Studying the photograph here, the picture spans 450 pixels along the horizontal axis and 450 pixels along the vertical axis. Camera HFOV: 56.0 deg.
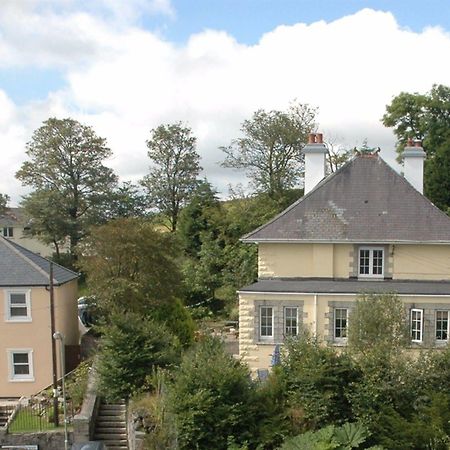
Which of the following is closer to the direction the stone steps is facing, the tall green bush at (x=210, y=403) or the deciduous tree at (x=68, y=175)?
the tall green bush

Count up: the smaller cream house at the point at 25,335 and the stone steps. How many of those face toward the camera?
2

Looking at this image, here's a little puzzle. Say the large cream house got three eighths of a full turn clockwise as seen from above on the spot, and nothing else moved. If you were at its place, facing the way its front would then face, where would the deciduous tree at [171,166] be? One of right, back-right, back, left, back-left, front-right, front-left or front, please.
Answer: front

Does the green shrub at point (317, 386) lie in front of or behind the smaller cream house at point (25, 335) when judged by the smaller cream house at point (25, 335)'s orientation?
in front

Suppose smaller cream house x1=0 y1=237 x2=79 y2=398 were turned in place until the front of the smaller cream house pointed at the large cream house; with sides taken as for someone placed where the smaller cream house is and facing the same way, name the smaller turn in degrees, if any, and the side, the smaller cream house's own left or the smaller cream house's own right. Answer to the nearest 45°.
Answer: approximately 45° to the smaller cream house's own left

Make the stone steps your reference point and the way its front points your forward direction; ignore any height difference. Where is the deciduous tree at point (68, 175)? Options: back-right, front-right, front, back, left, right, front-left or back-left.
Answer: back

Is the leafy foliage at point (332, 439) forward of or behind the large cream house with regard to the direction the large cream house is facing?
forward

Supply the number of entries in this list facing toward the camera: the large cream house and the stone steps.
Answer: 2

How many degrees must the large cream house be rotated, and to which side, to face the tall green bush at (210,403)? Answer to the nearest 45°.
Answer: approximately 45° to its right

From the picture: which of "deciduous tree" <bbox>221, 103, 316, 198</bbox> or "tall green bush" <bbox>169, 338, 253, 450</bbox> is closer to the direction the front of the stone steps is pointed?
the tall green bush

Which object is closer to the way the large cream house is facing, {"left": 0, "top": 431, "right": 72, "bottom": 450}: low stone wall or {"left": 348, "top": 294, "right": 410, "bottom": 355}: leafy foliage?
the leafy foliage
